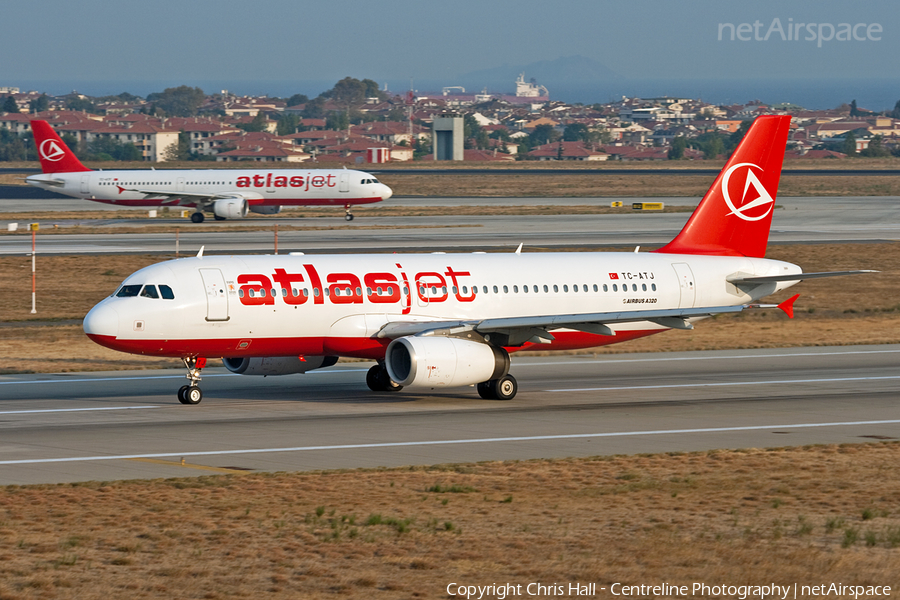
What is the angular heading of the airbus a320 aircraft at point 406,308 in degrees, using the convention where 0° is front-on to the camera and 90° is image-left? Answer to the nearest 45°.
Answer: approximately 45°
